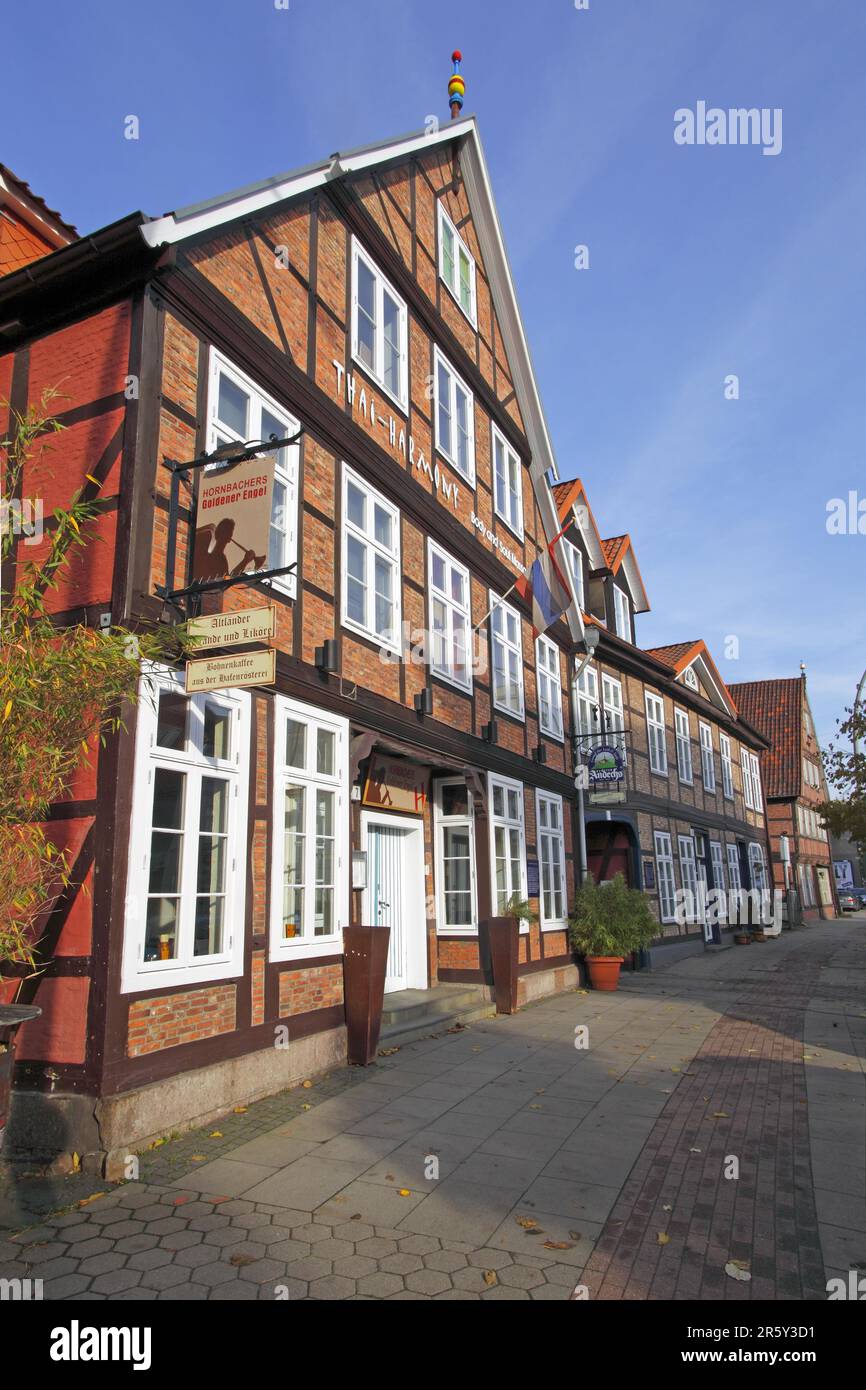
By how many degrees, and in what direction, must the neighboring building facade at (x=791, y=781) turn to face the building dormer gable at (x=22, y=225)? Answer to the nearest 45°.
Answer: approximately 45° to its right

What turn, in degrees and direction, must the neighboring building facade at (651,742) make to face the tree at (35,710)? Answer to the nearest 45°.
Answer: approximately 45° to its right

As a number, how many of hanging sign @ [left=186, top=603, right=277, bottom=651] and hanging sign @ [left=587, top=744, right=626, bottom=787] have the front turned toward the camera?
2

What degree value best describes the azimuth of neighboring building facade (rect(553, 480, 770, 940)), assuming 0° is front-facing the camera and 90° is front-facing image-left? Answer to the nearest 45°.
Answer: approximately 315°

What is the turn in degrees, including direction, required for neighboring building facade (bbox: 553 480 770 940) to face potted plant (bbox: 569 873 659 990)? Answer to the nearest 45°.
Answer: approximately 45° to its right

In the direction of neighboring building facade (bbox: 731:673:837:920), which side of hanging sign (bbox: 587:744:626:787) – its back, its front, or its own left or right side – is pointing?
back

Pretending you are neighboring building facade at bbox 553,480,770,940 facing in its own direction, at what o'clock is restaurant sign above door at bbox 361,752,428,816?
The restaurant sign above door is roughly at 2 o'clock from the neighboring building facade.
